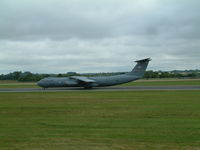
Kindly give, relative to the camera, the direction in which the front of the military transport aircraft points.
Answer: facing to the left of the viewer
